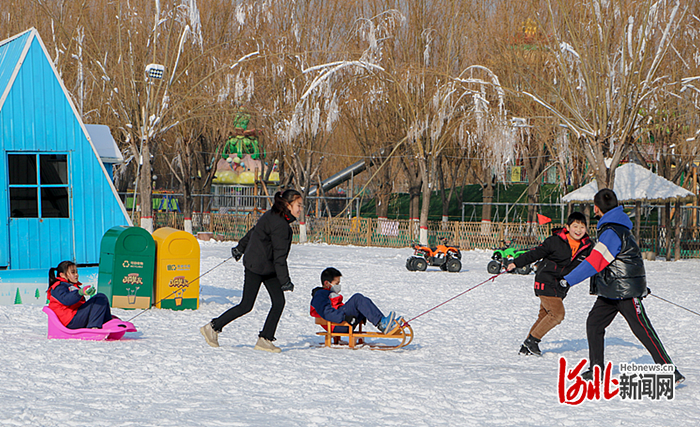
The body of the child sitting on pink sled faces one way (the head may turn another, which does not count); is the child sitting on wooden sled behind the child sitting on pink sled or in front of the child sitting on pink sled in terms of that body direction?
in front

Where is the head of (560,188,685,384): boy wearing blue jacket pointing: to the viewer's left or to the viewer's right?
to the viewer's left

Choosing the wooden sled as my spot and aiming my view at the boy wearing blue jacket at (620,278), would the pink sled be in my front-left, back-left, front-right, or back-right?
back-right

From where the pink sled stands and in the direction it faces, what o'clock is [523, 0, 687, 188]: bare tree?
The bare tree is roughly at 11 o'clock from the pink sled.

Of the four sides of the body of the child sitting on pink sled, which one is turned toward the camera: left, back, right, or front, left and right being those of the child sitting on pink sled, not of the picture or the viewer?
right

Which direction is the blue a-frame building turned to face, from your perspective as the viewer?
facing the viewer and to the right of the viewer

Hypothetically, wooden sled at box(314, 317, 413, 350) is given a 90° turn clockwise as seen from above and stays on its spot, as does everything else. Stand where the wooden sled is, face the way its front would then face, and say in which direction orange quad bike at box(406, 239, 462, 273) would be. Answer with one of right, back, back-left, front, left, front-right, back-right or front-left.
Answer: back

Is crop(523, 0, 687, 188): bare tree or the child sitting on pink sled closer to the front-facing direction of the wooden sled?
the bare tree

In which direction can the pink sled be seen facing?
to the viewer's right

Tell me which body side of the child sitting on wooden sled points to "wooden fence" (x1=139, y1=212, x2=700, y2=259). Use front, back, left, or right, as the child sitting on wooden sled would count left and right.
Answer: left

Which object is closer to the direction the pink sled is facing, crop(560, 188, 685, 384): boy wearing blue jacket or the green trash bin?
the boy wearing blue jacket

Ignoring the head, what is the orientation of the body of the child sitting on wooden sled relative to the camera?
to the viewer's right

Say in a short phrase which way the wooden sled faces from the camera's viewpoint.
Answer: facing to the right of the viewer

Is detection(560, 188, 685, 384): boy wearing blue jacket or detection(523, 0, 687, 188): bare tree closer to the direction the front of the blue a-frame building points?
the boy wearing blue jacket
